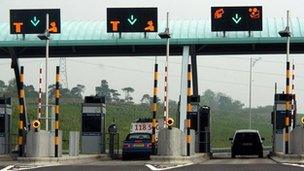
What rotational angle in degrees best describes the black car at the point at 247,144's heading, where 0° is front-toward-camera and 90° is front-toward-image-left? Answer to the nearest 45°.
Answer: approximately 180°

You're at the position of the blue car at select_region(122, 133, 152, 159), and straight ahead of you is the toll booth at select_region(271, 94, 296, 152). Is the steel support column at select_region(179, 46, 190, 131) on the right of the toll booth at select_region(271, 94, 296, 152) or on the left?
left

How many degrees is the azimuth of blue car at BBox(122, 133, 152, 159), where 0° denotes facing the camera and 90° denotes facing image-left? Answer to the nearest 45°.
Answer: approximately 180°

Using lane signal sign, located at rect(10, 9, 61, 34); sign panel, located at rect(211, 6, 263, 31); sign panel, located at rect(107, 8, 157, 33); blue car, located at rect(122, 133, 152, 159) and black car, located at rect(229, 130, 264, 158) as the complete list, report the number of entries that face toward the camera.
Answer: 3

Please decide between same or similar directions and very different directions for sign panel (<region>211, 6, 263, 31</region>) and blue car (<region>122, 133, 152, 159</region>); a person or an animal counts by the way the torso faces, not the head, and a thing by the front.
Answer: very different directions

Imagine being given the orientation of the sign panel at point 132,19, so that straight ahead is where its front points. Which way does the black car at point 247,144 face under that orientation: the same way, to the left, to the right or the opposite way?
the opposite way

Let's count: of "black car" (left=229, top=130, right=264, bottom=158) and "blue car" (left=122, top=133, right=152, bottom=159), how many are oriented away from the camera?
2

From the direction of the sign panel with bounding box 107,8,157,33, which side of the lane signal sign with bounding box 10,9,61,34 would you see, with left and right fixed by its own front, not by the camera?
left
